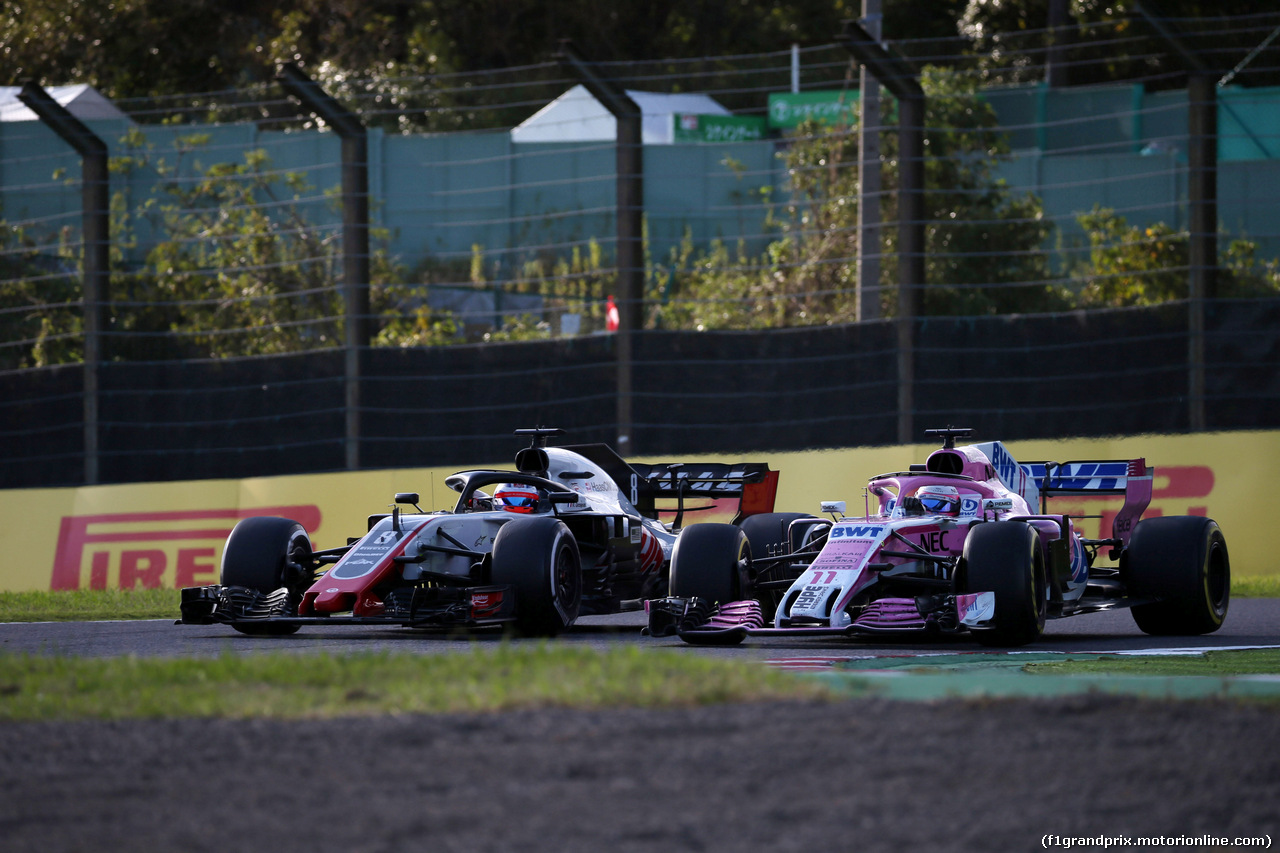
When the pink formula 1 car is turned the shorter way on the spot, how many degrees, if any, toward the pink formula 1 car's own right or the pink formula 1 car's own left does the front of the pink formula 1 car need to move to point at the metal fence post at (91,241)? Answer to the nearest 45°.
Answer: approximately 90° to the pink formula 1 car's own right

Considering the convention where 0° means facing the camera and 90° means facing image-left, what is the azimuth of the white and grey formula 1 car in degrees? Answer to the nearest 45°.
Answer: approximately 45°

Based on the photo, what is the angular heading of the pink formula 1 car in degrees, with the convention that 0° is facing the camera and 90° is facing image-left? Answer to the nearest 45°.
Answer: approximately 45°

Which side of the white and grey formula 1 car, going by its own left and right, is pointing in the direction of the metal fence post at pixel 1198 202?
back

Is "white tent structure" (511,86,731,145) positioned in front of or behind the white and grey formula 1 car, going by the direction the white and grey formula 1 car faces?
behind

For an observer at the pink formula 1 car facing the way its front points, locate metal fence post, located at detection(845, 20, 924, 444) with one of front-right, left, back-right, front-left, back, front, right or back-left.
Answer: back-right

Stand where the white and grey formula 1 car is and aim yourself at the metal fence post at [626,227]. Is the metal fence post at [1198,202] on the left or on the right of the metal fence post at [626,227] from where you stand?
right

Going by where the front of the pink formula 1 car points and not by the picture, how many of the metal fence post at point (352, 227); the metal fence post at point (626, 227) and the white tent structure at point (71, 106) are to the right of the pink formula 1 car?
3

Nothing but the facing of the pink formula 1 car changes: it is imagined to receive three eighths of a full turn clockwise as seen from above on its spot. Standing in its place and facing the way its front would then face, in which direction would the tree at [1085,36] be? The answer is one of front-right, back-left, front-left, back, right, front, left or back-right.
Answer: front

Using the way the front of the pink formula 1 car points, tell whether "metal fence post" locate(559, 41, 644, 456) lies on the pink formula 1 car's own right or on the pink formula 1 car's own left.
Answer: on the pink formula 1 car's own right

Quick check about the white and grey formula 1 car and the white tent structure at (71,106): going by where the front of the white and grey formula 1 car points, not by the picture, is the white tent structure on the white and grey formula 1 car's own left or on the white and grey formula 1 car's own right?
on the white and grey formula 1 car's own right

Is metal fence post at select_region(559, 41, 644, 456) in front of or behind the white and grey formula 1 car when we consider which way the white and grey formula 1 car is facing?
behind
